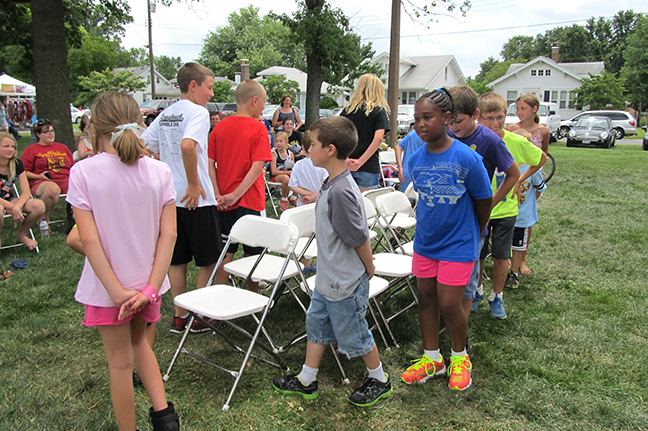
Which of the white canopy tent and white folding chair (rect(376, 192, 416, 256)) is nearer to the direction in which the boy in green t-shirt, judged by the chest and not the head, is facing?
the white folding chair

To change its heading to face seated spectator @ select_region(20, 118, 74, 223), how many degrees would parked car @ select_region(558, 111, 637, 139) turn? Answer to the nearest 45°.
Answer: approximately 90° to its left

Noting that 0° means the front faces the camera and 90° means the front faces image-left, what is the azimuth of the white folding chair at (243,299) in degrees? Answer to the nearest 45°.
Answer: approximately 45°

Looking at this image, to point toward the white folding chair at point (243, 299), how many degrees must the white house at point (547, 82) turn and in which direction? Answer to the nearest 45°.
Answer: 0° — it already faces it

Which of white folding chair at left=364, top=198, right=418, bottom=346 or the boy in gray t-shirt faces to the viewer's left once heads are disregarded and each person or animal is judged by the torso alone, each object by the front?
the boy in gray t-shirt

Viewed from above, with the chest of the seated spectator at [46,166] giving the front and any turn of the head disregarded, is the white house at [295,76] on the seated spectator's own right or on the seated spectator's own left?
on the seated spectator's own left

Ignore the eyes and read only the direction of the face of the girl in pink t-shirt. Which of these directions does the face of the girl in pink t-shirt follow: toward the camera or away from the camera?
away from the camera

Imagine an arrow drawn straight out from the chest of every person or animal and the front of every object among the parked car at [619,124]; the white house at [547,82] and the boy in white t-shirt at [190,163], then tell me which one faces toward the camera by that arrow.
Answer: the white house

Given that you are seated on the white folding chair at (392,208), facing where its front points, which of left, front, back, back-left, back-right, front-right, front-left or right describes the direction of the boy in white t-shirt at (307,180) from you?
back

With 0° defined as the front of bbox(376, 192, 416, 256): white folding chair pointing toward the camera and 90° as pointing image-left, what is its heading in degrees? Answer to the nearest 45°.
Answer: approximately 315°

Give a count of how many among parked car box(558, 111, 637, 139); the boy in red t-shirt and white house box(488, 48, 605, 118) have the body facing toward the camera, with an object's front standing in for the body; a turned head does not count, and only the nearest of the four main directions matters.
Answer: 1

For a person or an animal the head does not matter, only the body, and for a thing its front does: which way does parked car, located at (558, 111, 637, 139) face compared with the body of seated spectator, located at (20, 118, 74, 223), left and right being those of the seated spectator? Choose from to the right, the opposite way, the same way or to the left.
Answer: the opposite way

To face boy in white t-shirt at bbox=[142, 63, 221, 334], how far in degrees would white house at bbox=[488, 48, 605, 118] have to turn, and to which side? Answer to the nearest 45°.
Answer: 0° — it already faces them
